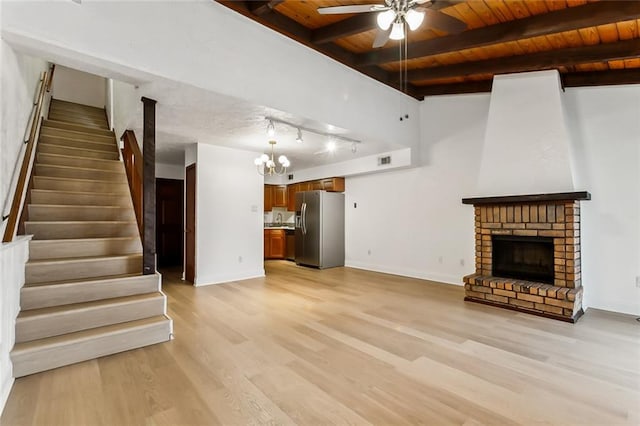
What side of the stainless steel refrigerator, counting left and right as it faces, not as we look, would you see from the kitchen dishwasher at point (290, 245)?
right

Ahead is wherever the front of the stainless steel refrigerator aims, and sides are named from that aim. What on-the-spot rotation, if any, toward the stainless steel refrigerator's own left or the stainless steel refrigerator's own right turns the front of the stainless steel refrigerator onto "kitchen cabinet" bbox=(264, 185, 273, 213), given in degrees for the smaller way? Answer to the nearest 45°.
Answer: approximately 90° to the stainless steel refrigerator's own right

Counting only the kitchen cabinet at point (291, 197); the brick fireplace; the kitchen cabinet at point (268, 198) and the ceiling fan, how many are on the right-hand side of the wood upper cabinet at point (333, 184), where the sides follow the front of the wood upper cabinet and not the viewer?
2

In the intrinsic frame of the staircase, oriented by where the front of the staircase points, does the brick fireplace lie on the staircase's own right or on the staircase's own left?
on the staircase's own left

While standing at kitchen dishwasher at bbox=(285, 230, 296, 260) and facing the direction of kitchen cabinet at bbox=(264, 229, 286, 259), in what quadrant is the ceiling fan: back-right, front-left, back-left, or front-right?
back-left

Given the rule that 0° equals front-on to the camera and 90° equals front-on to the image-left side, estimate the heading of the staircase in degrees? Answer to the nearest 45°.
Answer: approximately 0°

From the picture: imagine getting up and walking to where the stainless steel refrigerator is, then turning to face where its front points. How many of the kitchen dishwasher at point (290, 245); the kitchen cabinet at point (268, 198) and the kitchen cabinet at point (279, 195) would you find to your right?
3

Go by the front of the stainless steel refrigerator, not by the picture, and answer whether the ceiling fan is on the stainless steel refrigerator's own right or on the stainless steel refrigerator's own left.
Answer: on the stainless steel refrigerator's own left

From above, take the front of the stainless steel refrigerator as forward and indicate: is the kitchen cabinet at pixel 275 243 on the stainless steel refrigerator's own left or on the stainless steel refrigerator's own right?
on the stainless steel refrigerator's own right

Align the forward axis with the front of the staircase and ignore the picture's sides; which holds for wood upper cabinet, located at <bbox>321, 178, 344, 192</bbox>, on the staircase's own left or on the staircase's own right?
on the staircase's own left
